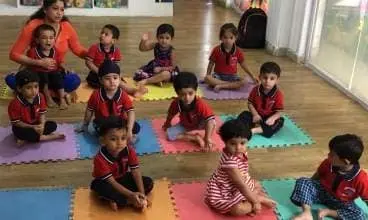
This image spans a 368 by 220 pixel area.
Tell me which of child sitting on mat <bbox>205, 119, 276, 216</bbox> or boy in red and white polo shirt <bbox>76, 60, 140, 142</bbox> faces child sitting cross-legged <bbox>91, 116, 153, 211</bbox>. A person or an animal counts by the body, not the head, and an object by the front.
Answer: the boy in red and white polo shirt

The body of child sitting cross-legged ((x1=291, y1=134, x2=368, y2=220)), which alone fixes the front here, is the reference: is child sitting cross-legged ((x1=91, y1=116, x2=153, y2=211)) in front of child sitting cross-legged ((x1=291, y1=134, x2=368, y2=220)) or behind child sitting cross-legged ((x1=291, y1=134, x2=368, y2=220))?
in front

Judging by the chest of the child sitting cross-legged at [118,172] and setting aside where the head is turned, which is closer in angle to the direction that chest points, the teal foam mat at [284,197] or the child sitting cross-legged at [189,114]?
the teal foam mat

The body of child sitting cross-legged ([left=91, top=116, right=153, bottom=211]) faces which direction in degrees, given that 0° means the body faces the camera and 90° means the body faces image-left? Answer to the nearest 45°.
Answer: approximately 315°

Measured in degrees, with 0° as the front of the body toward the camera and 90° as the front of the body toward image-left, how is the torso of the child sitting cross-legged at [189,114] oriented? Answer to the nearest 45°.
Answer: approximately 0°

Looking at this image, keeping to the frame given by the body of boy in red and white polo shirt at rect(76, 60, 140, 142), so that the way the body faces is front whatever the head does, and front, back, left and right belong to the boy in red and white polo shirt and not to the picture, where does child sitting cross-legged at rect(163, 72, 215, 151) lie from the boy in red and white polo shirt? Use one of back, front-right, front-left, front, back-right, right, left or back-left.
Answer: left

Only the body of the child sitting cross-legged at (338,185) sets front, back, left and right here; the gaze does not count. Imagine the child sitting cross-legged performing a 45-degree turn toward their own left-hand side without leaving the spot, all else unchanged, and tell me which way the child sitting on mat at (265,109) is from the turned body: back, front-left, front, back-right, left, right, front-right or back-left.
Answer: back-right

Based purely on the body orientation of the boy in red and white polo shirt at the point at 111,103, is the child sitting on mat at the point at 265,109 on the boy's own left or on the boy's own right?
on the boy's own left

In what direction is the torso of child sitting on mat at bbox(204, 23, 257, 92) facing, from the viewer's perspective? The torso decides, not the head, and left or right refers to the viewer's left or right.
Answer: facing the viewer

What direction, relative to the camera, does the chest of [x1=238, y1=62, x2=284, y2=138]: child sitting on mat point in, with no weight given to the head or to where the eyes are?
toward the camera

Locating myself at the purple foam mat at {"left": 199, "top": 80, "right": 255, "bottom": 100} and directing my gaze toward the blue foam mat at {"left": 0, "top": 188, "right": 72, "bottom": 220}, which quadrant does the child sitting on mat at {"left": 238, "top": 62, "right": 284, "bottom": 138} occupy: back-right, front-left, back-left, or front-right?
front-left

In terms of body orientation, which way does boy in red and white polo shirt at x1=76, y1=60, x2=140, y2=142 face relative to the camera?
toward the camera

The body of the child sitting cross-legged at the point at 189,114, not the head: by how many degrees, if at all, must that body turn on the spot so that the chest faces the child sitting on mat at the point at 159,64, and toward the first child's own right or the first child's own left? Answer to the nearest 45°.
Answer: approximately 180°
